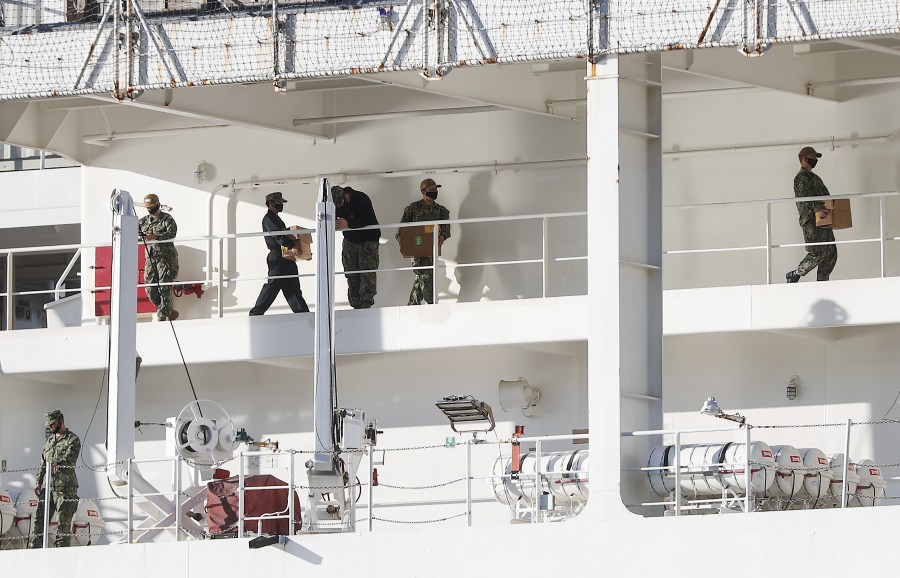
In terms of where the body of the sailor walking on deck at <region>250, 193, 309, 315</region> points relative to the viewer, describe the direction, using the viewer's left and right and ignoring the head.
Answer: facing to the right of the viewer

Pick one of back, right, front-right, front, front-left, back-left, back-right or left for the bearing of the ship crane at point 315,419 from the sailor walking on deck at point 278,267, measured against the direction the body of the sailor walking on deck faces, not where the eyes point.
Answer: right

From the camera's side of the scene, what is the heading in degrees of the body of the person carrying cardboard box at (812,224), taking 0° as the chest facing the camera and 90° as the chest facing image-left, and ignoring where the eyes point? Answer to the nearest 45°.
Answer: approximately 270°

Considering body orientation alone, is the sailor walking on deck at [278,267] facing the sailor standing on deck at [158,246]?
no

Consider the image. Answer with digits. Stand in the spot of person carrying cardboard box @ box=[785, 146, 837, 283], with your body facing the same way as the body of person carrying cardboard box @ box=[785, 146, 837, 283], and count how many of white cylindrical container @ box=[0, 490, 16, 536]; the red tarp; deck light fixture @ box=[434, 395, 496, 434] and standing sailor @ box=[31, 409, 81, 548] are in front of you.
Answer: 0

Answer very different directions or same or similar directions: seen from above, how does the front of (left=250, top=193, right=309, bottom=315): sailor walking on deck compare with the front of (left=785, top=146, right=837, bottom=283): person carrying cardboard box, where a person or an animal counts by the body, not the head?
same or similar directions
